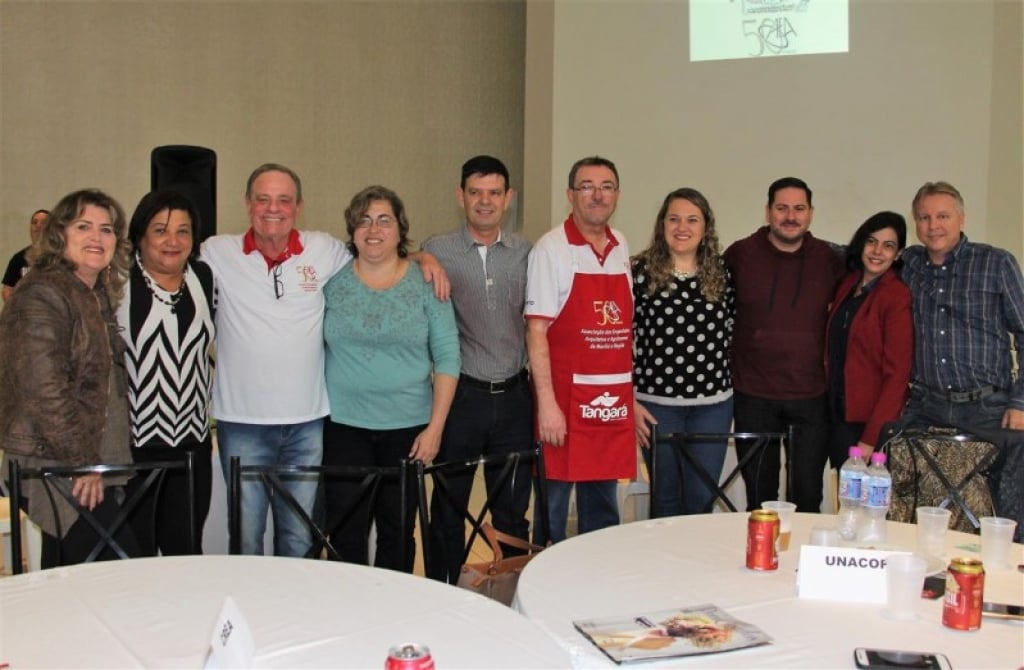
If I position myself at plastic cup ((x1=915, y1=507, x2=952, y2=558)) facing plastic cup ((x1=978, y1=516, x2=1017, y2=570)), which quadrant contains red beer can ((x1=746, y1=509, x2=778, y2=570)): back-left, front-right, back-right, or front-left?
back-right

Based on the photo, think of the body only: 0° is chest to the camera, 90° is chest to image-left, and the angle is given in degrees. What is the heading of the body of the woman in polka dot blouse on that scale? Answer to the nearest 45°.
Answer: approximately 0°

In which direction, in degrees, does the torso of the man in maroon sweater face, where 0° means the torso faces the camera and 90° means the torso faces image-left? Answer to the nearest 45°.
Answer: approximately 0°

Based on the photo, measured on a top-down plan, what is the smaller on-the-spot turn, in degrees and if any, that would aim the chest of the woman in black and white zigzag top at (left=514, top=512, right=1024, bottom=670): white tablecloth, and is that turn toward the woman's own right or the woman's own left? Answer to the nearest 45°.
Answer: approximately 45° to the woman's own left
